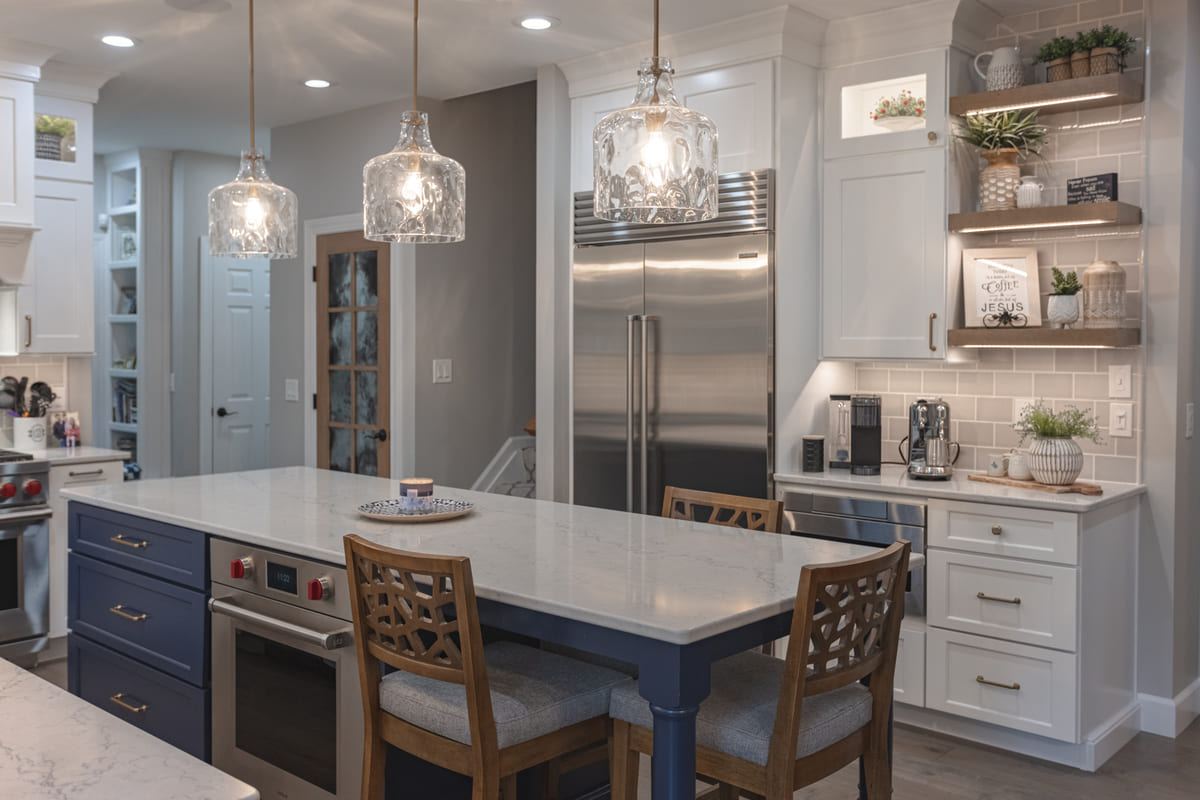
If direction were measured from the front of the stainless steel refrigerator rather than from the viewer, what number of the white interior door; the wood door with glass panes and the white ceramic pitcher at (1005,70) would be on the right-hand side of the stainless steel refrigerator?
2

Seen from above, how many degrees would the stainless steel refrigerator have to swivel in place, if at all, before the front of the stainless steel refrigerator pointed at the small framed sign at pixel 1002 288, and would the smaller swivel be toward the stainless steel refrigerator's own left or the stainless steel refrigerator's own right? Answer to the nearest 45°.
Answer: approximately 135° to the stainless steel refrigerator's own left

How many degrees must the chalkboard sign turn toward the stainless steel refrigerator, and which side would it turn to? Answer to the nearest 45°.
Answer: approximately 45° to its right

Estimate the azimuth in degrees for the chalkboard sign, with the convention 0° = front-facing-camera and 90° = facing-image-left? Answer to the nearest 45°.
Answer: approximately 45°

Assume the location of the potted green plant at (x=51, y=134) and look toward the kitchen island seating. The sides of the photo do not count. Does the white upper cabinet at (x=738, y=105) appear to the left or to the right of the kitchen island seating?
left

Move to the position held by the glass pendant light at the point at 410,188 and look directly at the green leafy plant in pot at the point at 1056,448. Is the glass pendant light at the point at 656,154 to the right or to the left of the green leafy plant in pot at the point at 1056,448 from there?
right

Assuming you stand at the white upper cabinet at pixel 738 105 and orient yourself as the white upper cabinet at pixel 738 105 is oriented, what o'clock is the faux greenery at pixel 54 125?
The faux greenery is roughly at 2 o'clock from the white upper cabinet.

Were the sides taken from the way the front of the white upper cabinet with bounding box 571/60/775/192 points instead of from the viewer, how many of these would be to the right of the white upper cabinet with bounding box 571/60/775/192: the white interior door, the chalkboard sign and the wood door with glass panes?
2
